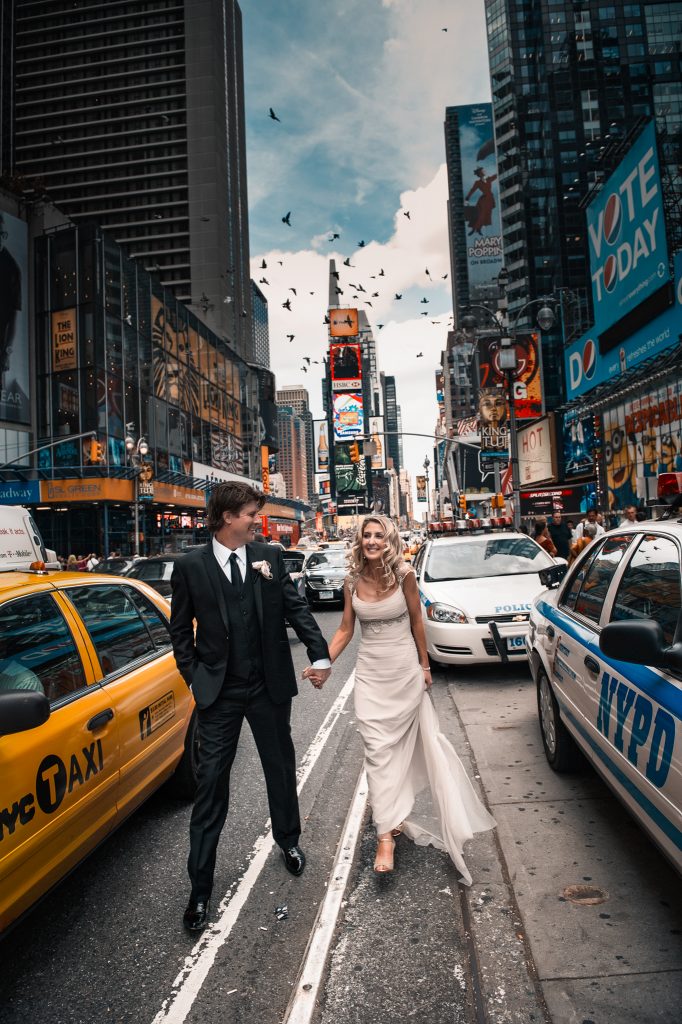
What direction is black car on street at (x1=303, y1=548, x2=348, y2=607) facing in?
toward the camera

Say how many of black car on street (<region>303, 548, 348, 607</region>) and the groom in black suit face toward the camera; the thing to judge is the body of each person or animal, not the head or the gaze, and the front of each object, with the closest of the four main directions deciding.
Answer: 2

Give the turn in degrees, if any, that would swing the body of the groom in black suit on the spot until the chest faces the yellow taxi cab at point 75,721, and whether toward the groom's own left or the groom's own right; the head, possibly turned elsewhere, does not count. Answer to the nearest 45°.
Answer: approximately 90° to the groom's own right

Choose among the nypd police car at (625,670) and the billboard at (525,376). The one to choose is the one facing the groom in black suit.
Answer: the billboard

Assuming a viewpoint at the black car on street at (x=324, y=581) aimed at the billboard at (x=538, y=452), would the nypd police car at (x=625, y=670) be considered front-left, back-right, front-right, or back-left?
back-right

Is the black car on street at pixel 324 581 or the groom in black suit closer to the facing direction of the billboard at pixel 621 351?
the black car on street

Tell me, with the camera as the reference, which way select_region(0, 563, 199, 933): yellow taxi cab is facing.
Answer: facing the viewer and to the left of the viewer

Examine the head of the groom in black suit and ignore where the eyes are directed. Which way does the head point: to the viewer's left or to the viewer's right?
to the viewer's right
